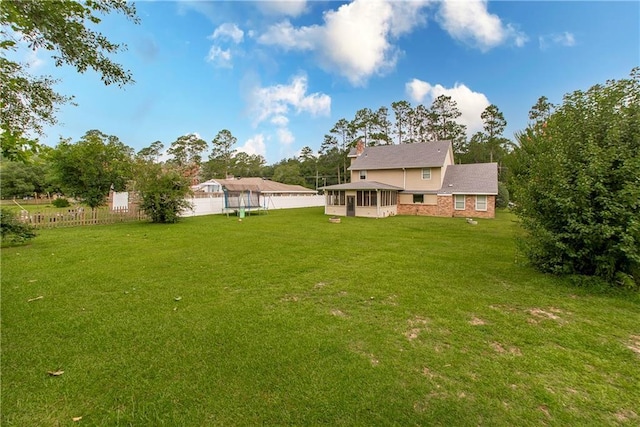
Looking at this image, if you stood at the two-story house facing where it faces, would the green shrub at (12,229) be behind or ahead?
behind

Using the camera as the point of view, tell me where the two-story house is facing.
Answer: facing away from the viewer

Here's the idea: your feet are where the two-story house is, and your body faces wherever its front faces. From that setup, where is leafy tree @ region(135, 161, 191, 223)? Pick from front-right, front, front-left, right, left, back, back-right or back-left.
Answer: back-left

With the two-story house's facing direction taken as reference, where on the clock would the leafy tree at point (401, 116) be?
The leafy tree is roughly at 12 o'clock from the two-story house.

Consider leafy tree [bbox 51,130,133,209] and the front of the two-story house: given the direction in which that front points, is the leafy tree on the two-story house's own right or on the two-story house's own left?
on the two-story house's own left

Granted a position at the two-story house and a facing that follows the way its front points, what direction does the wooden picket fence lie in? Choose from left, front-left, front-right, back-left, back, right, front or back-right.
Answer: back-left

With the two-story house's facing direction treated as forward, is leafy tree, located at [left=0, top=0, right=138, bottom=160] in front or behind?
behind
